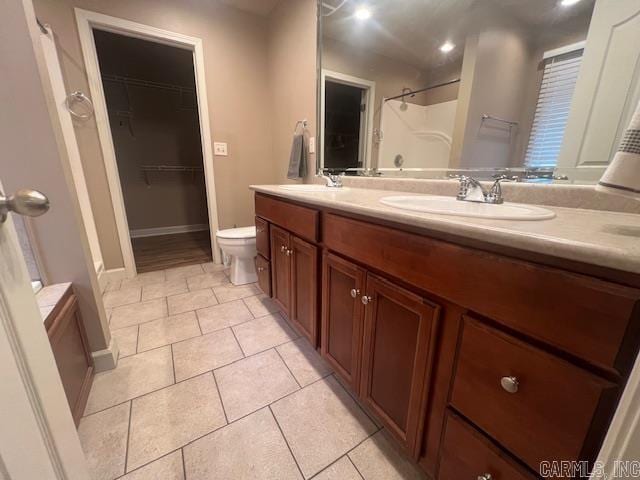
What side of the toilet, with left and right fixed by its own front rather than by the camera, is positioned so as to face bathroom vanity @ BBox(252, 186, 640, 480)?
left

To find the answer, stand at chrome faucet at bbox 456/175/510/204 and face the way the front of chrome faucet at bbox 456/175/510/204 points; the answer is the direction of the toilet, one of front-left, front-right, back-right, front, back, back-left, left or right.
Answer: front-right

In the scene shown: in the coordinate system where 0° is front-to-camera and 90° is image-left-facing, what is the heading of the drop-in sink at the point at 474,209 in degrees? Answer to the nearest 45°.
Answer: approximately 45°

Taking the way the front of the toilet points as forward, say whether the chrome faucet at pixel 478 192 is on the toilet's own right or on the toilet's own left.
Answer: on the toilet's own left

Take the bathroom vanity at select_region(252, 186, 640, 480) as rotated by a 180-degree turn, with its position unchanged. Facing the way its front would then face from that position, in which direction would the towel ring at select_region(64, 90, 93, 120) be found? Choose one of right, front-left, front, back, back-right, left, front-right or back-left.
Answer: back-left
